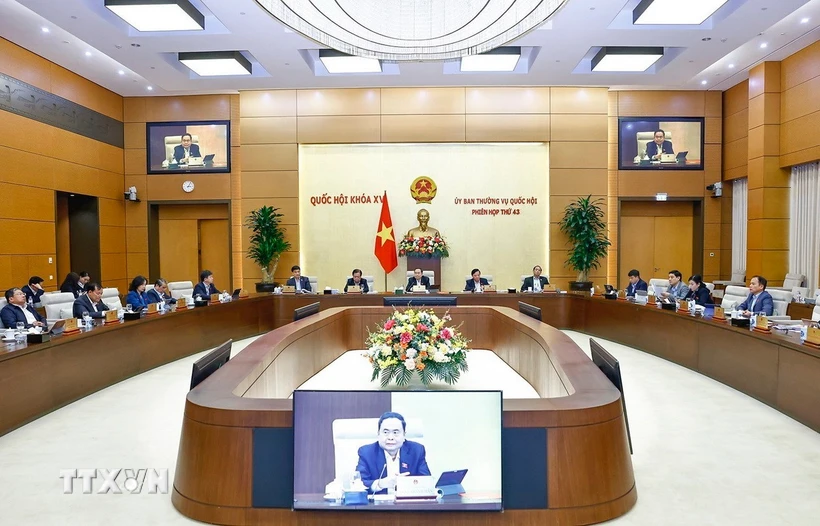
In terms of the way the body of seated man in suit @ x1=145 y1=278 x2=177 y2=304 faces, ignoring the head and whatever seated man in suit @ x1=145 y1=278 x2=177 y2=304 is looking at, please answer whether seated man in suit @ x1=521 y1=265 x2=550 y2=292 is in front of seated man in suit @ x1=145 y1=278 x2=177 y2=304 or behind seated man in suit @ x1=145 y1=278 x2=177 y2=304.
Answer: in front

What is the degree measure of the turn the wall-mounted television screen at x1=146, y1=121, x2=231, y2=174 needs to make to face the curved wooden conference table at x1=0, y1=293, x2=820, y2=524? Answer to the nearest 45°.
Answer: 0° — it already faces it

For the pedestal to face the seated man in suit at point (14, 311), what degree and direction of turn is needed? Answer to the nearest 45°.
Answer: approximately 45° to its right

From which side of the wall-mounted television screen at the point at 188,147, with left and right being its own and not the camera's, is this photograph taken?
front

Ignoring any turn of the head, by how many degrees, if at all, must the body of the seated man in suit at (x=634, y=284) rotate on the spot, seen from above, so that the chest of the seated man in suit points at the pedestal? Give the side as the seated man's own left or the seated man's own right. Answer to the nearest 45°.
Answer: approximately 45° to the seated man's own right

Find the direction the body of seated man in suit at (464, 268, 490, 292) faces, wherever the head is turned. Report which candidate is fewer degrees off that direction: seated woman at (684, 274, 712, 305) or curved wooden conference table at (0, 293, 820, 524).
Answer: the curved wooden conference table

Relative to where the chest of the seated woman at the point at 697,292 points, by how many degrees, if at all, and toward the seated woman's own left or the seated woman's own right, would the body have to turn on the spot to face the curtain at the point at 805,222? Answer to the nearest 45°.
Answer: approximately 180°

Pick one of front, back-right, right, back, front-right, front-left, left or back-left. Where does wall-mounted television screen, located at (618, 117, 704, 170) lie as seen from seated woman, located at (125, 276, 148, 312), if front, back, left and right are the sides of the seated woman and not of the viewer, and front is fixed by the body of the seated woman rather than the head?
front-left

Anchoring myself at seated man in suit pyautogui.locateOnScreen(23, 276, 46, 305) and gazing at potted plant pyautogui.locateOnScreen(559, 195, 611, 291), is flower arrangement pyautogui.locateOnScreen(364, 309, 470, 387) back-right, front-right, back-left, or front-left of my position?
front-right

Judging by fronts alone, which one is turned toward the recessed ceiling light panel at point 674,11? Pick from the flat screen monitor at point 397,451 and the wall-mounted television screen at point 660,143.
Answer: the wall-mounted television screen

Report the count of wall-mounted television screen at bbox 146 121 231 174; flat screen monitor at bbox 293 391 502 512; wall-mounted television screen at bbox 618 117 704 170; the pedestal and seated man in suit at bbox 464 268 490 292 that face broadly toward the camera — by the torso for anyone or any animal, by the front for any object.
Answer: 5

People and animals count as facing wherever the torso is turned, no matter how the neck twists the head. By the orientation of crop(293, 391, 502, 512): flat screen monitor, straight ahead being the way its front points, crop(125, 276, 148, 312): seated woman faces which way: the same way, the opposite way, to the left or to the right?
to the left

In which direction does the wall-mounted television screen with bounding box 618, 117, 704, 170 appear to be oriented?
toward the camera

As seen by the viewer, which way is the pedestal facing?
toward the camera

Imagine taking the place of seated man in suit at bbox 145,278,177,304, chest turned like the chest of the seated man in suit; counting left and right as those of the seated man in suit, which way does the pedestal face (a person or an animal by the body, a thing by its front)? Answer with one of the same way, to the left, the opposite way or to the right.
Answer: to the right

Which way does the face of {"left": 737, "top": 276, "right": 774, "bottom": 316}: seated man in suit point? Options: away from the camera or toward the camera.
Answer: toward the camera

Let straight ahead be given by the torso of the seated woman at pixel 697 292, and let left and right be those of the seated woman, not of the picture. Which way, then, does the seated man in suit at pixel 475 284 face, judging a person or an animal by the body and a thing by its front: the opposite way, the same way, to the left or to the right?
to the left

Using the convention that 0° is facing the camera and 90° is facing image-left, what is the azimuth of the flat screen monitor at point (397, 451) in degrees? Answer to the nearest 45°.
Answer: approximately 0°
